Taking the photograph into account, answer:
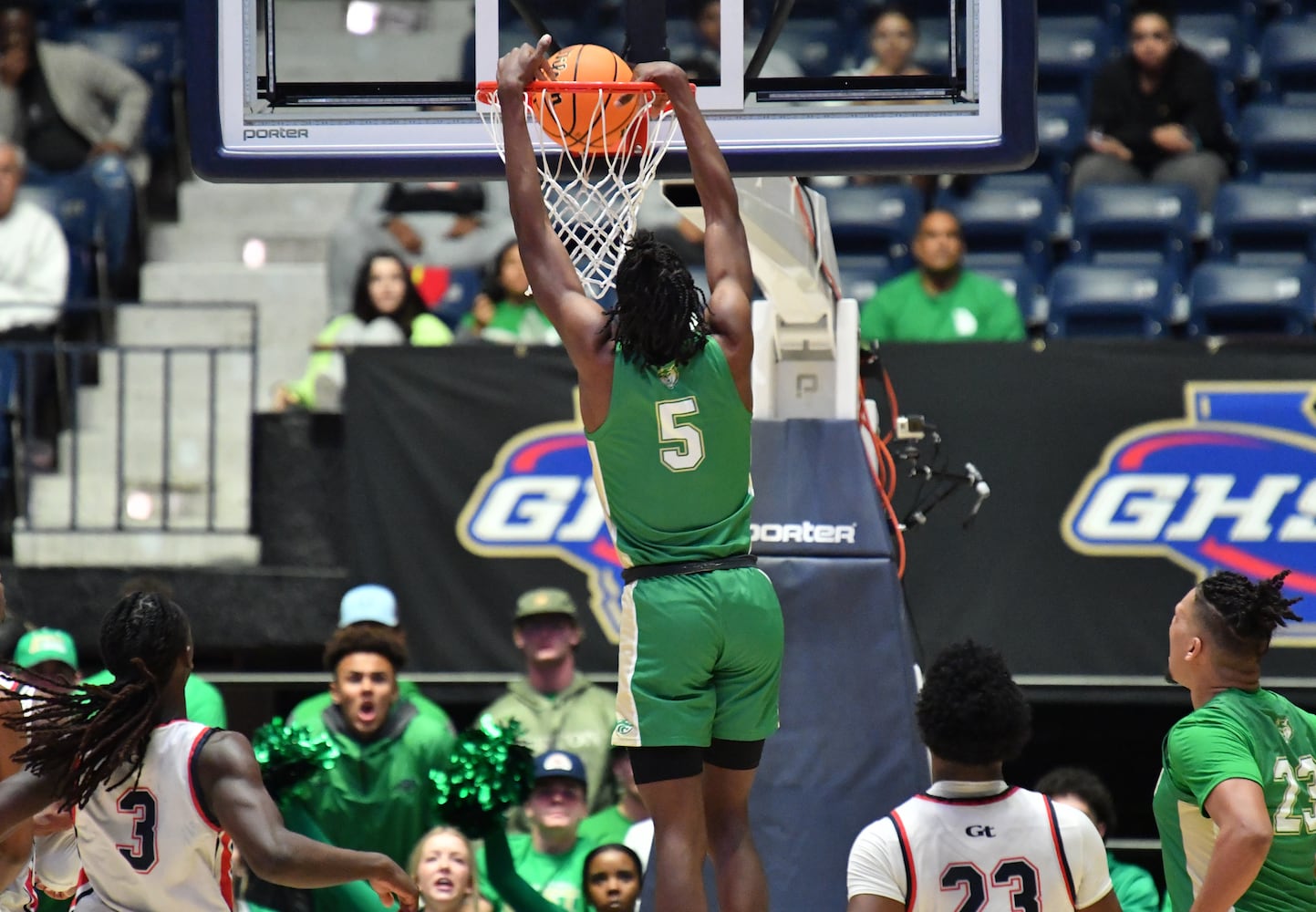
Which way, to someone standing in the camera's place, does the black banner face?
facing the viewer

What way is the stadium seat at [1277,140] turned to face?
toward the camera

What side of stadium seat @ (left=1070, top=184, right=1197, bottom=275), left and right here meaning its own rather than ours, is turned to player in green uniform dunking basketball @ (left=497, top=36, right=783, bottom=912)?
front

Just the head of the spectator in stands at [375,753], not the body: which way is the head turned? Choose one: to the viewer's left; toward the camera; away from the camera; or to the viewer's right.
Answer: toward the camera

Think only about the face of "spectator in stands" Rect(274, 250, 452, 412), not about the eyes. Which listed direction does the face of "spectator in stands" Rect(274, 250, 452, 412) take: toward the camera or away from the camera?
toward the camera

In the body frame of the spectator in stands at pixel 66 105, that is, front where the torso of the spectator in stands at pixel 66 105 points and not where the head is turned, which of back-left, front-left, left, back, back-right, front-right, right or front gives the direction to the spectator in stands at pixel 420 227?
front-left

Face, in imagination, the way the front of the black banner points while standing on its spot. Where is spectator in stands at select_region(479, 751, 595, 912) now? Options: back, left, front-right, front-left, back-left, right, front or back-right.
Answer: front-right

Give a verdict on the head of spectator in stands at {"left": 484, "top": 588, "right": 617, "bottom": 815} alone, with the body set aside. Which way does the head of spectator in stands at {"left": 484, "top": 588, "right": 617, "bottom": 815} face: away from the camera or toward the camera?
toward the camera

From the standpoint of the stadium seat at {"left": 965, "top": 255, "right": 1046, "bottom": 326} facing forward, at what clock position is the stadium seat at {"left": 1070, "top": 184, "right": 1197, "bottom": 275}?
the stadium seat at {"left": 1070, "top": 184, "right": 1197, "bottom": 275} is roughly at 8 o'clock from the stadium seat at {"left": 965, "top": 255, "right": 1046, "bottom": 326}.

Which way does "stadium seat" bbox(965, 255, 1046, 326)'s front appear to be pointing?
toward the camera

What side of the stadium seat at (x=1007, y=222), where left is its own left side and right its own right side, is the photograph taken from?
front

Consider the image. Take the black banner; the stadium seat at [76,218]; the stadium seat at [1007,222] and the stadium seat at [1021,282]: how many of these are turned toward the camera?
4

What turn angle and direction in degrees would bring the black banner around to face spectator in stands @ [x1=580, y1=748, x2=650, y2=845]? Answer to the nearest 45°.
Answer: approximately 45° to its right
